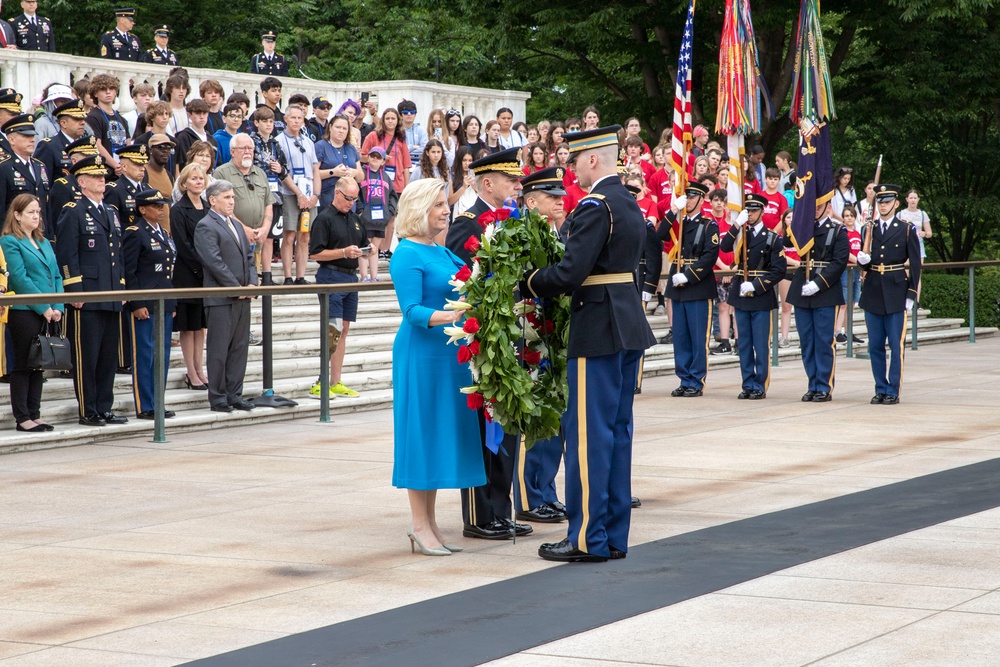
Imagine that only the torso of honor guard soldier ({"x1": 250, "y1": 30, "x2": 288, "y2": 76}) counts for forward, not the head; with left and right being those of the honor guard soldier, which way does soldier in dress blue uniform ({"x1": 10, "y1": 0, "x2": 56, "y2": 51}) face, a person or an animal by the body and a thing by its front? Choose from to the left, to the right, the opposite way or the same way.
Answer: the same way

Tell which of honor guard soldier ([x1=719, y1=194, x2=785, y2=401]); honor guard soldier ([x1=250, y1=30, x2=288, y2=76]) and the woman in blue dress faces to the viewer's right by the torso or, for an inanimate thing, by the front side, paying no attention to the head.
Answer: the woman in blue dress

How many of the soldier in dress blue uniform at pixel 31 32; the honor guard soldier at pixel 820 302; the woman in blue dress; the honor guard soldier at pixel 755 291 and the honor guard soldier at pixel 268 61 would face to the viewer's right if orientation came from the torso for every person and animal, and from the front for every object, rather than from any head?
1

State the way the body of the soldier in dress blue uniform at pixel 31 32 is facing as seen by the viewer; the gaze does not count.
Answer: toward the camera

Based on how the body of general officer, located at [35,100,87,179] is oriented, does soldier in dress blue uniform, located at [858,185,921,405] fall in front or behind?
in front

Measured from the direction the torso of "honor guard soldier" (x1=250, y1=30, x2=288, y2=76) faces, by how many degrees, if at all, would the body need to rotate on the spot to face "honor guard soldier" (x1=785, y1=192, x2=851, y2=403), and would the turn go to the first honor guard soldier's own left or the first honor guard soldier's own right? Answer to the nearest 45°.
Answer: approximately 45° to the first honor guard soldier's own left

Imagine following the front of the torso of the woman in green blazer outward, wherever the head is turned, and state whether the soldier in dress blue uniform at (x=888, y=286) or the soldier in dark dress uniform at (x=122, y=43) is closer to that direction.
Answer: the soldier in dress blue uniform

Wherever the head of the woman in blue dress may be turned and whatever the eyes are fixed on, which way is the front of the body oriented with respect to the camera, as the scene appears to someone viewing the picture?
to the viewer's right

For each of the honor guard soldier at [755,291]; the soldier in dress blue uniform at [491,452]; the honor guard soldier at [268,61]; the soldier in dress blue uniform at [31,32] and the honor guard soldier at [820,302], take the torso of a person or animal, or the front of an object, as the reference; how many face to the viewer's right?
1

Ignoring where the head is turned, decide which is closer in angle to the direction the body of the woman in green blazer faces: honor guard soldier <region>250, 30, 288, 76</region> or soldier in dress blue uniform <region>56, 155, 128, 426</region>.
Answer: the soldier in dress blue uniform

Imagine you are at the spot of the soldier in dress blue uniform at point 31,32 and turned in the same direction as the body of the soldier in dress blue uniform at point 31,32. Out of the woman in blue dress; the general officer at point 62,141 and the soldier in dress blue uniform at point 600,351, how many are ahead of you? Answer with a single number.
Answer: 3

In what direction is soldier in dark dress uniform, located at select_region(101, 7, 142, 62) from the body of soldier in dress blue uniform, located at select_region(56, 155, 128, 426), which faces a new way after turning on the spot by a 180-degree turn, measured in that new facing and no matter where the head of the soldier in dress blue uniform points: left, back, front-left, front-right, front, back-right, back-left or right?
front-right

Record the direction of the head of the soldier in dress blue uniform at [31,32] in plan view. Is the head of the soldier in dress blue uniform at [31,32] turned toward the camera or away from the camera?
toward the camera

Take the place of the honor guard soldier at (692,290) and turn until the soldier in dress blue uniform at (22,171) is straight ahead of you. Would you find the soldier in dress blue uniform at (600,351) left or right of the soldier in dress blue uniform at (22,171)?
left

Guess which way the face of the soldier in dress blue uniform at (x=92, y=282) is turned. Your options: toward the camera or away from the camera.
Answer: toward the camera

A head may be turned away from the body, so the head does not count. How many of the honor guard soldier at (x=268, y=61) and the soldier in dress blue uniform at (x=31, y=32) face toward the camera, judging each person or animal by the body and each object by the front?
2

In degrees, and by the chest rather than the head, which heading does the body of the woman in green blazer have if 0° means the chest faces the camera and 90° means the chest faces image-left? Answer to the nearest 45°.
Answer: approximately 315°

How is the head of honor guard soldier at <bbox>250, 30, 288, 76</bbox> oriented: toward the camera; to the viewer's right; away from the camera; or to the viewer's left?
toward the camera

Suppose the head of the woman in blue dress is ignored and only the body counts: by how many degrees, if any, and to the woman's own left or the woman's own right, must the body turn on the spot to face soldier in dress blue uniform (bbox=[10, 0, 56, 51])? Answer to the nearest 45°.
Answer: approximately 135° to the woman's own left

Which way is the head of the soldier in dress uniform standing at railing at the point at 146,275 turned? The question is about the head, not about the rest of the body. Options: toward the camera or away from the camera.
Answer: toward the camera

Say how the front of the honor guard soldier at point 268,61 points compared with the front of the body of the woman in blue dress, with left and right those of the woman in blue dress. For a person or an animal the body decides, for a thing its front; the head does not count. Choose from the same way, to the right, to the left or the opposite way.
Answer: to the right

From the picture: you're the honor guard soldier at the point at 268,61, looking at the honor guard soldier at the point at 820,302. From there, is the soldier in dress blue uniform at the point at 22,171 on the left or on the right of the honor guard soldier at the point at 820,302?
right
